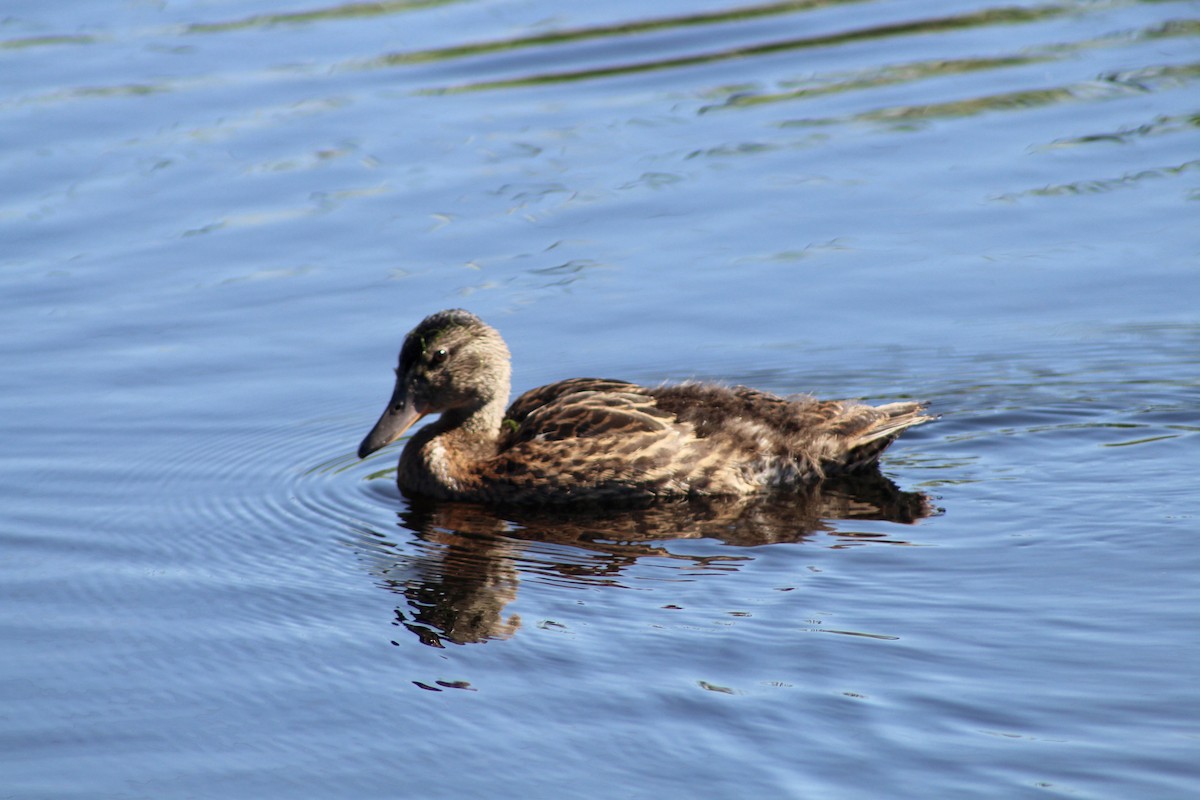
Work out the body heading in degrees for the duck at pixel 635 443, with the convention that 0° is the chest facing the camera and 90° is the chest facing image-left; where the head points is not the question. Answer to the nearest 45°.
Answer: approximately 90°
